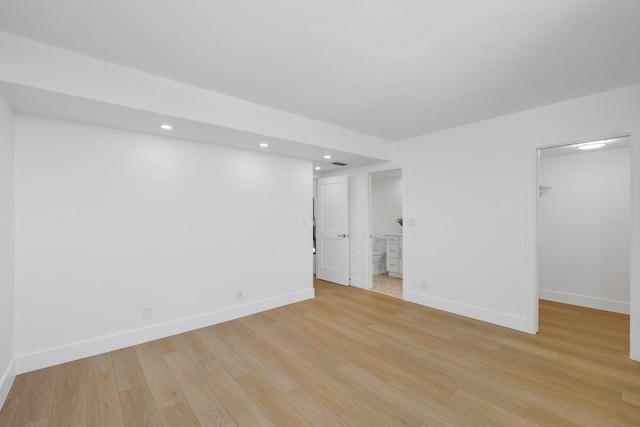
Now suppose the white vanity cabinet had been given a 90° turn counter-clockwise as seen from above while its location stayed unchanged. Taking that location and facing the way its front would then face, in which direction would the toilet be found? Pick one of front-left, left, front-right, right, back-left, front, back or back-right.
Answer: back

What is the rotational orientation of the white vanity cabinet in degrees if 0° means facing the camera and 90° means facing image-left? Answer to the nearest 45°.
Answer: approximately 45°
